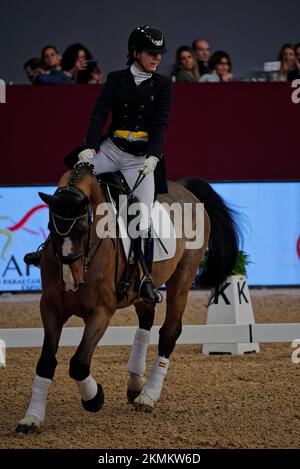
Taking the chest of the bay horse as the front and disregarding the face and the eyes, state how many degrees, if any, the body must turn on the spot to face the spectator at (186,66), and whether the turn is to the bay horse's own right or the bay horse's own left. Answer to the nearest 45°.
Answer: approximately 135° to the bay horse's own right

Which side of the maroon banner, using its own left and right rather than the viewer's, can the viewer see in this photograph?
front

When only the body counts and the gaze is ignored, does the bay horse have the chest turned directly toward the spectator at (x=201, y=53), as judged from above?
no

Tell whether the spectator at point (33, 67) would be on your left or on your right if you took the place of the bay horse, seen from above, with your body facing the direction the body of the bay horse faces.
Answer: on your right

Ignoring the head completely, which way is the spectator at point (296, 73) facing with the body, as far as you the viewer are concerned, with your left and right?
facing the viewer

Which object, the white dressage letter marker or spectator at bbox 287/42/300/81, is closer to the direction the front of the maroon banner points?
the white dressage letter marker

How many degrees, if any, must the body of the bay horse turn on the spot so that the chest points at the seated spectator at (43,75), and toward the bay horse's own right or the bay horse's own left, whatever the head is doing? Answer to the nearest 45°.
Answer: approximately 135° to the bay horse's own right

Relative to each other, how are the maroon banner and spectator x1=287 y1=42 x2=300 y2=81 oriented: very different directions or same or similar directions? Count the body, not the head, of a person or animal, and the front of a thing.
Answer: same or similar directions

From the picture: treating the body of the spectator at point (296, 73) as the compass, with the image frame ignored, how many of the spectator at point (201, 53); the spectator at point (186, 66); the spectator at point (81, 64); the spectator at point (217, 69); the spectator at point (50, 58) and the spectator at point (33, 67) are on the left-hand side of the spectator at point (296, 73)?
0

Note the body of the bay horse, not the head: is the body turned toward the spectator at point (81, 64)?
no

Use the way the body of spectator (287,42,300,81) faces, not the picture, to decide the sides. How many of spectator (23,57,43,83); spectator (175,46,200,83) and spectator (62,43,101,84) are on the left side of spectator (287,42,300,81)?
0

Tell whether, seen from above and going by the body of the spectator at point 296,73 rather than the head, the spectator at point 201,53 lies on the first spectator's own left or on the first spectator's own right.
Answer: on the first spectator's own right

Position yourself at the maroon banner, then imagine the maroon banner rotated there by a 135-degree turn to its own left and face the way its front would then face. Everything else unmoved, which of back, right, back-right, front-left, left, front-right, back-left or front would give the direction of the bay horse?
back-right

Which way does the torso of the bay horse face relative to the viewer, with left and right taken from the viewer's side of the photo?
facing the viewer and to the left of the viewer

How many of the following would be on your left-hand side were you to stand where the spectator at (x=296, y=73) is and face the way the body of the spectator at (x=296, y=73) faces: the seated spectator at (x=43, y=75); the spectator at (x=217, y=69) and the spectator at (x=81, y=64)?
0

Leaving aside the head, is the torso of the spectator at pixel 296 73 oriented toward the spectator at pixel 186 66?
no
